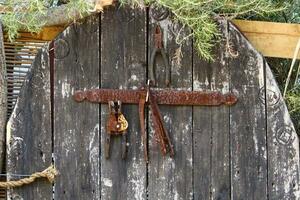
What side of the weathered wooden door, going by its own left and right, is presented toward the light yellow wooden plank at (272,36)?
left

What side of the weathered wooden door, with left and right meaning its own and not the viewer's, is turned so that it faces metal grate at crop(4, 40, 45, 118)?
right

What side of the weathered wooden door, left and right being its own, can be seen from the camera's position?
front
